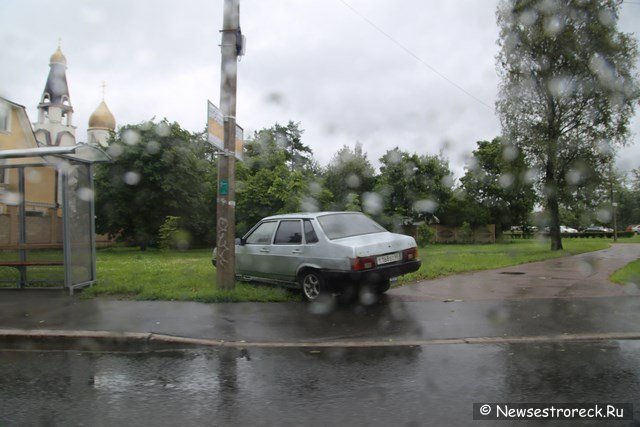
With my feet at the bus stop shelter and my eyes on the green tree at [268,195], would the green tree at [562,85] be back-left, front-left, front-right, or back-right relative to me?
front-right

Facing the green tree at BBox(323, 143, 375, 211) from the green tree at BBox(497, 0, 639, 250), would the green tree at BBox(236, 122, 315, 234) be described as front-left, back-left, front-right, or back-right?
front-left

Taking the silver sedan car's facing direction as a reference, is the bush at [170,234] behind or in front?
in front

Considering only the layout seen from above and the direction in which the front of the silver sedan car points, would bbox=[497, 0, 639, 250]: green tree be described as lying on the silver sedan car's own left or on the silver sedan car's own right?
on the silver sedan car's own right

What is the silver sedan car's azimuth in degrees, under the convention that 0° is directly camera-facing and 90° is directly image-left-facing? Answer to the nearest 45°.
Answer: approximately 135°

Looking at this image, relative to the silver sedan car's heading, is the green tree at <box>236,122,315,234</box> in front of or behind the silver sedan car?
in front

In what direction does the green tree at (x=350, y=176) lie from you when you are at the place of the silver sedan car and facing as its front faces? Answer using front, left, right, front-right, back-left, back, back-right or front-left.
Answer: front-right
